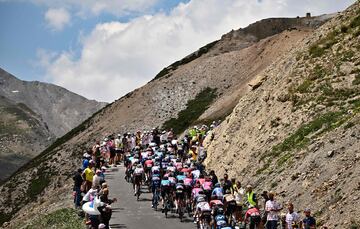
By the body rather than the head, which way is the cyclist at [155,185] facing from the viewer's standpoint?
away from the camera

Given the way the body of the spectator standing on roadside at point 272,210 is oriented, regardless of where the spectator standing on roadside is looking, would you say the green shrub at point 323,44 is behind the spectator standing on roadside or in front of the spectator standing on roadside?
behind

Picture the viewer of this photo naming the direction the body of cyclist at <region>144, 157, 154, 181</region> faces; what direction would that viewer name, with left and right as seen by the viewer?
facing away from the viewer

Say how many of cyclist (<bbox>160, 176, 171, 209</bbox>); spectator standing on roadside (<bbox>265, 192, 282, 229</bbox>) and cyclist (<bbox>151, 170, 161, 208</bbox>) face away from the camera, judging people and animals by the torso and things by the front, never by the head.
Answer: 2

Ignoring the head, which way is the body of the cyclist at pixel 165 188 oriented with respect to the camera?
away from the camera

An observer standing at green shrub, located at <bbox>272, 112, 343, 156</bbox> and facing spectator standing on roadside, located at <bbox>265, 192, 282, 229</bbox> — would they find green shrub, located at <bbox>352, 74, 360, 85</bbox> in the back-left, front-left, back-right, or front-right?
back-left
